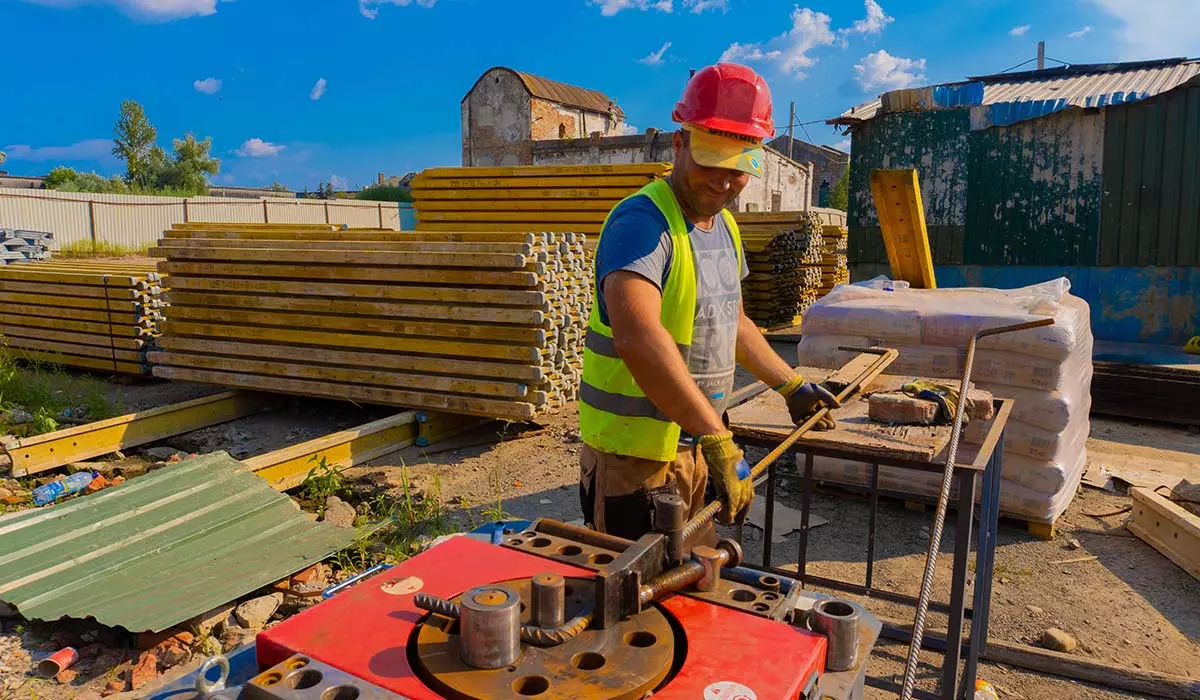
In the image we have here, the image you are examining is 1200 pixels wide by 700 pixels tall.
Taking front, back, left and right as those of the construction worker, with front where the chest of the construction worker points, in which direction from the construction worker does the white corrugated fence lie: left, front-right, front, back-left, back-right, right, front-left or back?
back

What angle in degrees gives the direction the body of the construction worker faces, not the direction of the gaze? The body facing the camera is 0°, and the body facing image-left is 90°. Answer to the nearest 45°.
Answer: approximately 315°

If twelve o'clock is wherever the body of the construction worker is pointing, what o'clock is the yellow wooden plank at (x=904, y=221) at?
The yellow wooden plank is roughly at 8 o'clock from the construction worker.

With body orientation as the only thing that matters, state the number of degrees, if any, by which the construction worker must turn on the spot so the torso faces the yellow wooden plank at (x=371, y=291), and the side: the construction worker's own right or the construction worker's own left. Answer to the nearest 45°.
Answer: approximately 180°

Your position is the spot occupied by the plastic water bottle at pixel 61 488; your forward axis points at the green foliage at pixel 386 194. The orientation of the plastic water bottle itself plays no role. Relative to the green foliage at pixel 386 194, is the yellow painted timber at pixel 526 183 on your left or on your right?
right

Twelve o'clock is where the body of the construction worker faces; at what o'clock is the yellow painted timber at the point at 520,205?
The yellow painted timber is roughly at 7 o'clock from the construction worker.

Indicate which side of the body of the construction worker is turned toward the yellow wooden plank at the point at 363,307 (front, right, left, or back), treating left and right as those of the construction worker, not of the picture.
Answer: back

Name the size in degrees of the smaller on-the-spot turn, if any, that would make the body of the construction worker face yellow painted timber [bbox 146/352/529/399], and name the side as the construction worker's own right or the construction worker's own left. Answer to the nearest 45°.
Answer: approximately 180°

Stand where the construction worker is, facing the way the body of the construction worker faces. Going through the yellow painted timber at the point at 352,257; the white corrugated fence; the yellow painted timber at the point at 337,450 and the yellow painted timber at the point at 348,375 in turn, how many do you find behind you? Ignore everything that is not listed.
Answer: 4

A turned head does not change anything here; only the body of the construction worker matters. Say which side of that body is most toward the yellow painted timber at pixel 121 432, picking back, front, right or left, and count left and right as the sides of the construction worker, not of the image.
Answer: back

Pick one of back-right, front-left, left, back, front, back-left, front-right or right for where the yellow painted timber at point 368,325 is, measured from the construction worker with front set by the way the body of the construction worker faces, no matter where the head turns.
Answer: back

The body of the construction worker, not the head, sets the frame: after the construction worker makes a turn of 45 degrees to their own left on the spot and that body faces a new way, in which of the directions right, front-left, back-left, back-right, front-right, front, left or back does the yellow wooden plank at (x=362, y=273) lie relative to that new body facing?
back-left

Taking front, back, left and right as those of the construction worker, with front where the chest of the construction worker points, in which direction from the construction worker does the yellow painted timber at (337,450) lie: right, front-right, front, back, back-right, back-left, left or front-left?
back

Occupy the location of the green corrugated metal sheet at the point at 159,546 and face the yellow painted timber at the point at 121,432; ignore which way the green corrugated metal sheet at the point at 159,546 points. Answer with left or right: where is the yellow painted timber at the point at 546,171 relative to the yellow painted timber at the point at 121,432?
right

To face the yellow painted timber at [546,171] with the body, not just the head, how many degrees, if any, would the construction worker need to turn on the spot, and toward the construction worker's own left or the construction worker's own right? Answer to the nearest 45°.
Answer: approximately 135° to the construction worker's own left

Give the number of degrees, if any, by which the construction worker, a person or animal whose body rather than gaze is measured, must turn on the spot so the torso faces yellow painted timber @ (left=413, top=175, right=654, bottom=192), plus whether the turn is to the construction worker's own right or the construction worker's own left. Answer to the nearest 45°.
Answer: approximately 135° to the construction worker's own left

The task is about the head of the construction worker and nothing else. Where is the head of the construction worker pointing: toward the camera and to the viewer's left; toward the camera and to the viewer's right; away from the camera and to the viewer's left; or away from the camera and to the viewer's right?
toward the camera and to the viewer's right

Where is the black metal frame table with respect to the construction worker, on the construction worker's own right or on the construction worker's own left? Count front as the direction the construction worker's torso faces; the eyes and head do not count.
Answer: on the construction worker's own left
